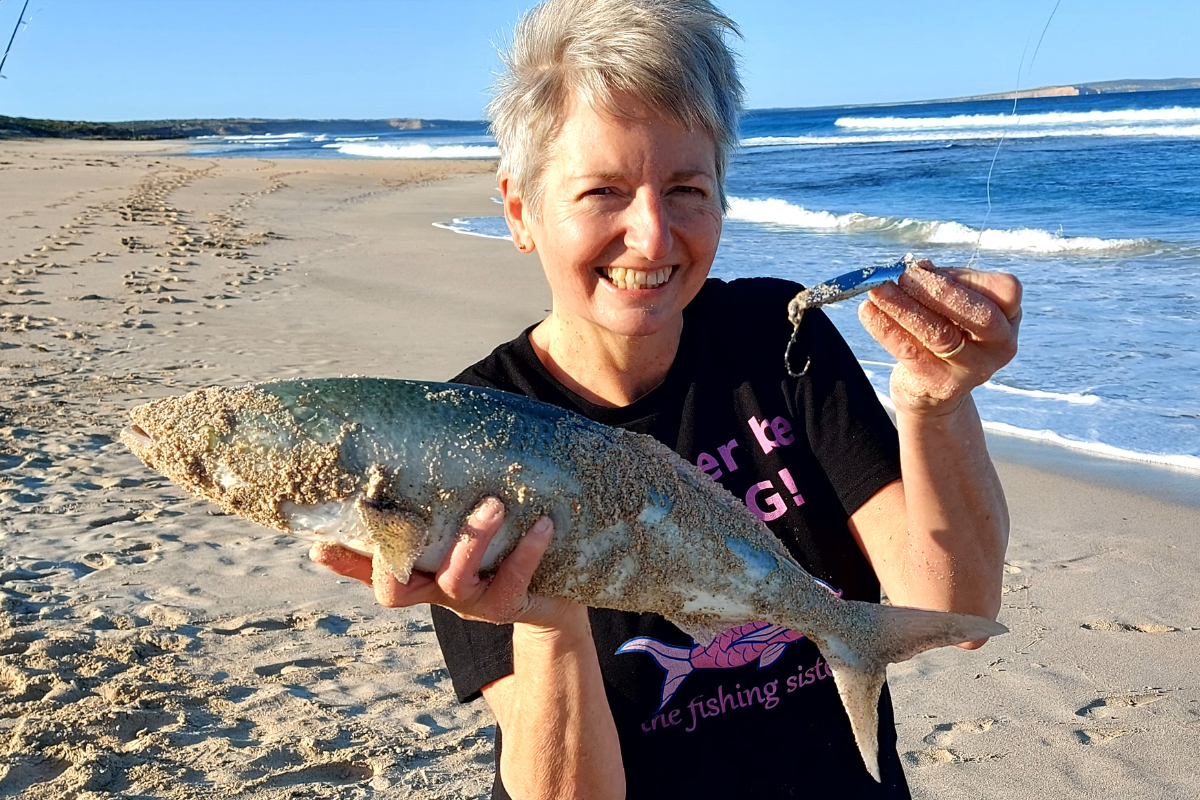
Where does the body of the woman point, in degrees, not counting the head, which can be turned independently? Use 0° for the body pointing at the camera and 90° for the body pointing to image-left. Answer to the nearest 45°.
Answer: approximately 0°
